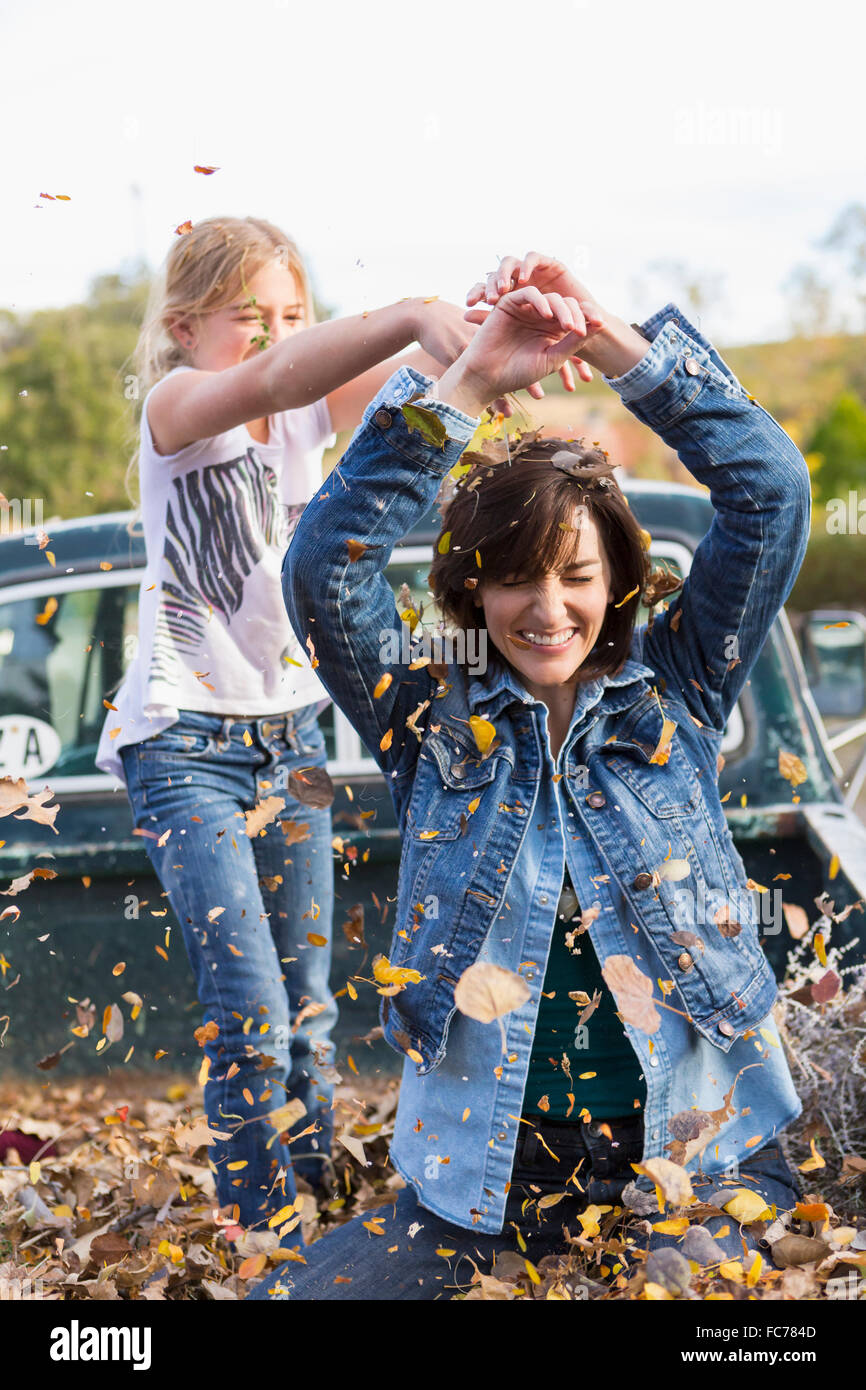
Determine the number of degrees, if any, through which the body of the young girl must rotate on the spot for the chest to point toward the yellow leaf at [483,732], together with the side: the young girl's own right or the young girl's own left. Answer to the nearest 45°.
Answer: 0° — they already face it

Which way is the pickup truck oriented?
away from the camera

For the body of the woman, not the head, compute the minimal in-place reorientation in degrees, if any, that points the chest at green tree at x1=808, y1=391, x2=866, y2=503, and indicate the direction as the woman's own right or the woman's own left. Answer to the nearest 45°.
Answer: approximately 180°

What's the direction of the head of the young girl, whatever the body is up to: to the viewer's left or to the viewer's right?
to the viewer's right

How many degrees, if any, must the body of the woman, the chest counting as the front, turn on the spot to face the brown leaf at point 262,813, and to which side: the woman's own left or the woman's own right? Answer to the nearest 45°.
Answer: approximately 135° to the woman's own right

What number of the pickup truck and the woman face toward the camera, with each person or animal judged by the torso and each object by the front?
1
